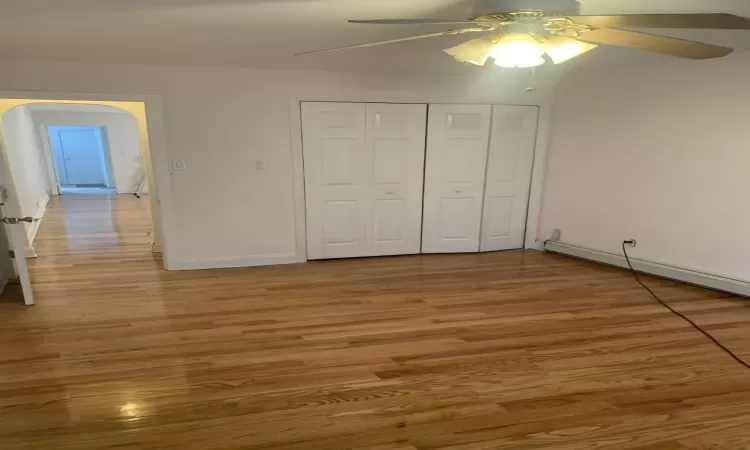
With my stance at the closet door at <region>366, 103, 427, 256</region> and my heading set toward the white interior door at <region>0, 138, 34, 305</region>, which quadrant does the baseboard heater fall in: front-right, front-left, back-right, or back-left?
back-left

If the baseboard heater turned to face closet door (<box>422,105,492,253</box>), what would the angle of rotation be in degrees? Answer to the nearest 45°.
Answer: approximately 45° to its right

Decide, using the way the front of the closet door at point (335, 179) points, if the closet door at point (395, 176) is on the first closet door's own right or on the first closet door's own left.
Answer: on the first closet door's own left

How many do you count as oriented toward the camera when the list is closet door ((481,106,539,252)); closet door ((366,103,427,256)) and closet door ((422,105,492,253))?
3

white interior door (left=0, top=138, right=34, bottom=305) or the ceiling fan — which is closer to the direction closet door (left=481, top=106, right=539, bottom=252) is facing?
the ceiling fan

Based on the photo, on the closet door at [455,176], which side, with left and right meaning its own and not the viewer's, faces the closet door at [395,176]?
right

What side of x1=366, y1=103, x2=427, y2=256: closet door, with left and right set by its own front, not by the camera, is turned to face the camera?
front

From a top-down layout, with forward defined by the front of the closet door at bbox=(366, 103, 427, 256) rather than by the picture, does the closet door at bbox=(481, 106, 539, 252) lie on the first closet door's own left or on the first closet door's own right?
on the first closet door's own left

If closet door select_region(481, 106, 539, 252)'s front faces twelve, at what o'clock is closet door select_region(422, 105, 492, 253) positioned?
closet door select_region(422, 105, 492, 253) is roughly at 2 o'clock from closet door select_region(481, 106, 539, 252).

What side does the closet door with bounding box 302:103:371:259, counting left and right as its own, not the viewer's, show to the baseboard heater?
left

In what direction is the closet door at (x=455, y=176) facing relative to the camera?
toward the camera

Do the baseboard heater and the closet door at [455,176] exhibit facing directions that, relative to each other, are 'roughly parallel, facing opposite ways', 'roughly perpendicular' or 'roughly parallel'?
roughly perpendicular

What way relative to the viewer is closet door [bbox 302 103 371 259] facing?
toward the camera

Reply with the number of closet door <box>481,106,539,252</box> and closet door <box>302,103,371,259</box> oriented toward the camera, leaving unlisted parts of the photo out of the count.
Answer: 2

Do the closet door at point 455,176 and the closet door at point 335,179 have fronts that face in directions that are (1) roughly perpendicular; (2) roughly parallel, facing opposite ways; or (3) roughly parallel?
roughly parallel

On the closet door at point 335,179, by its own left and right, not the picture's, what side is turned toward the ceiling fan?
front

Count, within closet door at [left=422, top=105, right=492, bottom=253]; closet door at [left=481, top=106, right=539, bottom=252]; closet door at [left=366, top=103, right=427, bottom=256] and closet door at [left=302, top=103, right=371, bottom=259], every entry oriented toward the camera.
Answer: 4

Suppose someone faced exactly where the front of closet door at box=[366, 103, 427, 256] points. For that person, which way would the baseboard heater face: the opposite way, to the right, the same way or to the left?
to the right
